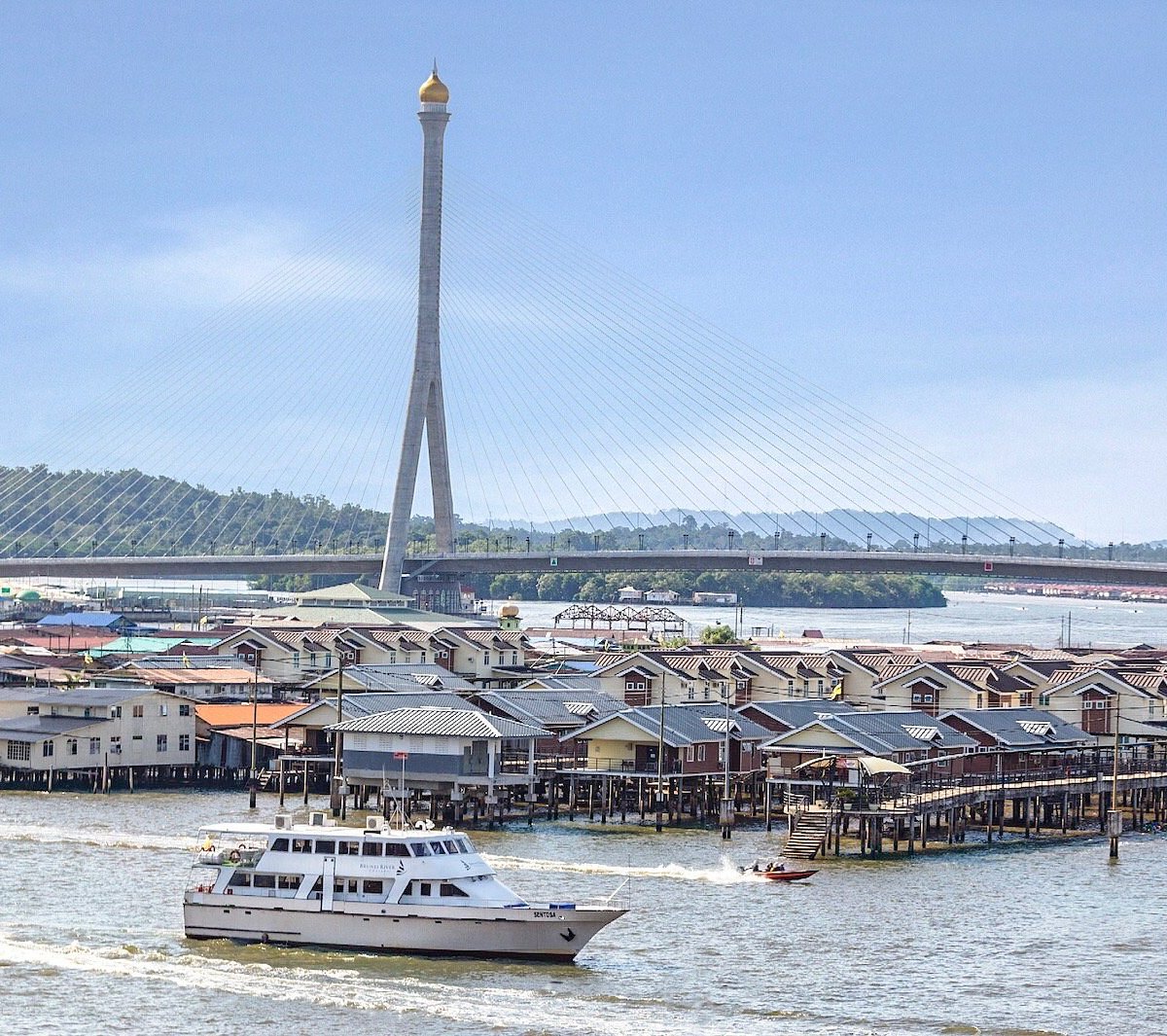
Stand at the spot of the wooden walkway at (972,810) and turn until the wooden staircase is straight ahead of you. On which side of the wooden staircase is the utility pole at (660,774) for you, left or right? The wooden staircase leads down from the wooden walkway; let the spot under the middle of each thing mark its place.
right

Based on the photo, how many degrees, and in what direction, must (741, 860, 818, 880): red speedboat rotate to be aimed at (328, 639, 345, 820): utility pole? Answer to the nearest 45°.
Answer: approximately 135° to its left

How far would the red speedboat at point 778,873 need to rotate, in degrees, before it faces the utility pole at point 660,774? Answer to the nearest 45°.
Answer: approximately 90° to its left

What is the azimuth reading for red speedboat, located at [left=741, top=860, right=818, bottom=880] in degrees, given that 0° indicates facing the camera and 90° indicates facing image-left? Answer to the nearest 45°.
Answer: approximately 270°

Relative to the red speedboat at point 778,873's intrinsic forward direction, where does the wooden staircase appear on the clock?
The wooden staircase is roughly at 9 o'clock from the red speedboat.

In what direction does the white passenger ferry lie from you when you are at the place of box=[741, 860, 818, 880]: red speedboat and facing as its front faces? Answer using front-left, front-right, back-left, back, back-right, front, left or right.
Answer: back-right

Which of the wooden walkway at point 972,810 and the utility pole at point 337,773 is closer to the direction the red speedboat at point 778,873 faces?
the wooden walkway

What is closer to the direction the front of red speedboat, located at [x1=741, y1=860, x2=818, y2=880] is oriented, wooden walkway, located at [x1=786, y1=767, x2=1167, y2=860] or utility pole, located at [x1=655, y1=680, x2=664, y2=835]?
the wooden walkway
